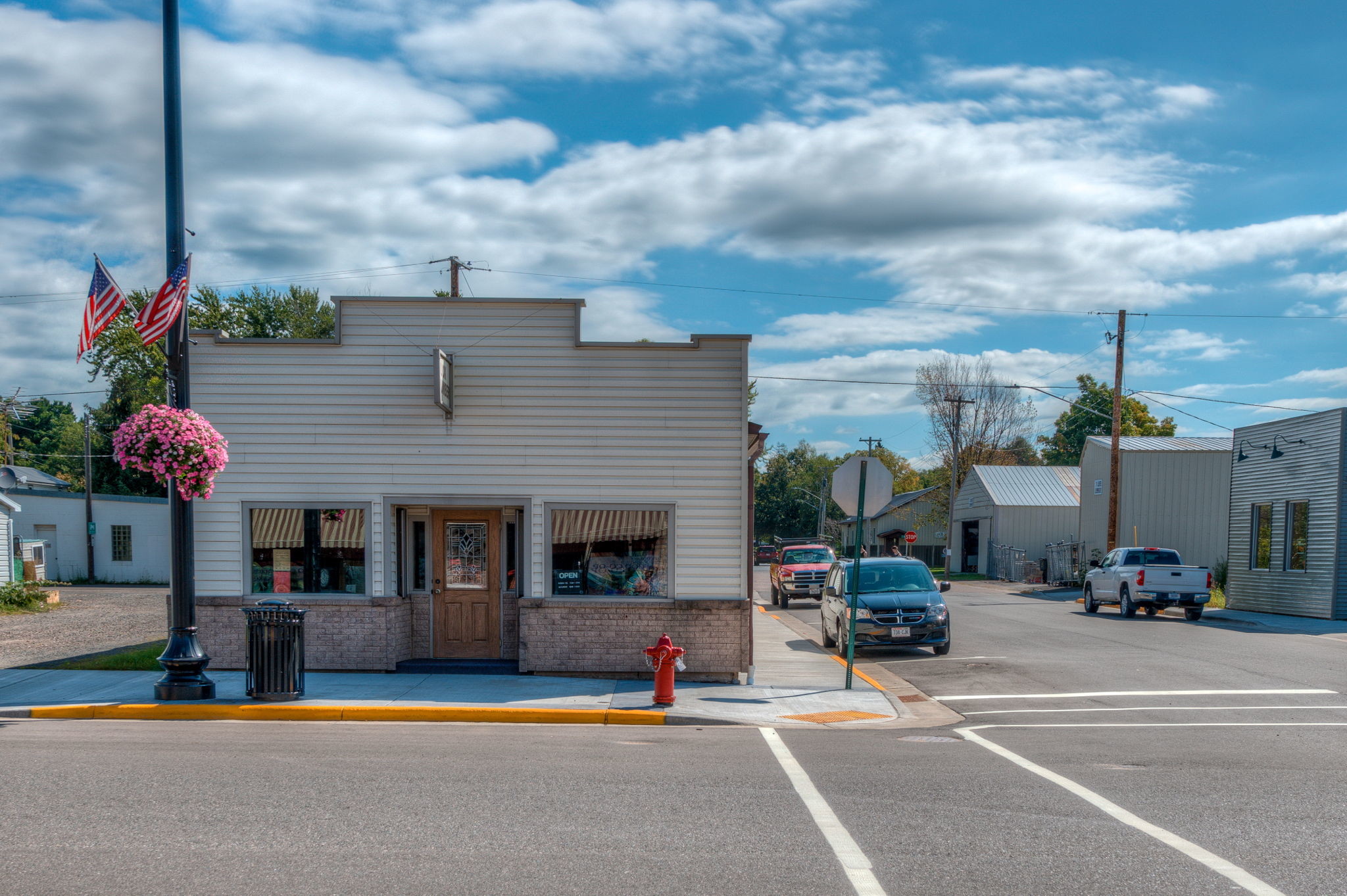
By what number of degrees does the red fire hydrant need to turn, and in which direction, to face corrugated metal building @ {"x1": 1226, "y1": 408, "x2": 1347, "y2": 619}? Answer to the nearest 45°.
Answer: approximately 135° to its left

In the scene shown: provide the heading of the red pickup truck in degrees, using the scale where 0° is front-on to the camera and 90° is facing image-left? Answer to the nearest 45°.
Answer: approximately 0°

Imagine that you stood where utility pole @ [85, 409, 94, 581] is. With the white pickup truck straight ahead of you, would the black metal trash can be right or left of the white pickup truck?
right

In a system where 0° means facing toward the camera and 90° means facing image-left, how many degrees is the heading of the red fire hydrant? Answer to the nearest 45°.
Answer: approximately 0°

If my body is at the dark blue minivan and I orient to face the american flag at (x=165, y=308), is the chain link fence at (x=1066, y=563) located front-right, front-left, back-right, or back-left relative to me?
back-right

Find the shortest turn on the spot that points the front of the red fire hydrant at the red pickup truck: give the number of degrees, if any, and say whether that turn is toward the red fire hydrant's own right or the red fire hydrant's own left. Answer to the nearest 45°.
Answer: approximately 180°
